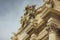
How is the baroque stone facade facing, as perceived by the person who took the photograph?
facing the viewer and to the left of the viewer
